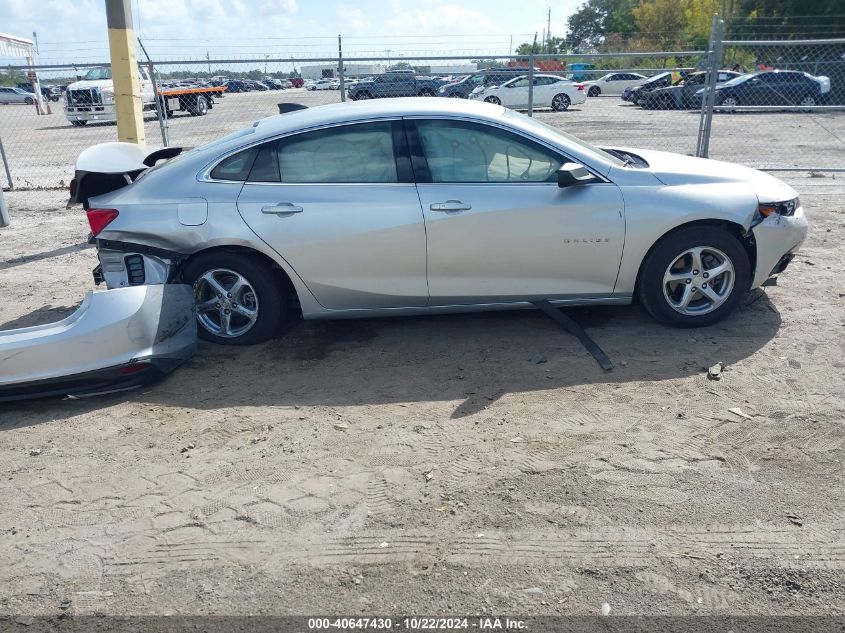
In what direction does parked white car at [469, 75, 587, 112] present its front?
to the viewer's left

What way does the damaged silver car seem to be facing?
to the viewer's right

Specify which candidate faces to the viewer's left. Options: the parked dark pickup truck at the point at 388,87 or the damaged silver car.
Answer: the parked dark pickup truck

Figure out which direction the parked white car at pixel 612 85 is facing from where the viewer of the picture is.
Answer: facing to the left of the viewer

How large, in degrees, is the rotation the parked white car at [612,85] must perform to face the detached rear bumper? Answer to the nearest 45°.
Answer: approximately 90° to its left

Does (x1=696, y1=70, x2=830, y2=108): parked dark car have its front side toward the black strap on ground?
no

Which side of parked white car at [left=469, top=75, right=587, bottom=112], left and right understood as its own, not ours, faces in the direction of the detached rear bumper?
left

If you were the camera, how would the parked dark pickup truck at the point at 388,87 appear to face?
facing to the left of the viewer

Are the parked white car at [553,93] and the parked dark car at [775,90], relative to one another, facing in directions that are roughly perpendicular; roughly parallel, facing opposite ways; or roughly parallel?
roughly parallel

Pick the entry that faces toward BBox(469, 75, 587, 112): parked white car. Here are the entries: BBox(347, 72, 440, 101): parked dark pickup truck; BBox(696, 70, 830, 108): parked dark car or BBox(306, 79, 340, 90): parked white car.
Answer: BBox(696, 70, 830, 108): parked dark car

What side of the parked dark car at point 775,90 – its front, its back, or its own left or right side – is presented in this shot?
left

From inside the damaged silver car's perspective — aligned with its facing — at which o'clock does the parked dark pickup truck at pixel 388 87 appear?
The parked dark pickup truck is roughly at 9 o'clock from the damaged silver car.

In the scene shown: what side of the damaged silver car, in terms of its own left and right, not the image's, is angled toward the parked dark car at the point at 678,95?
left
